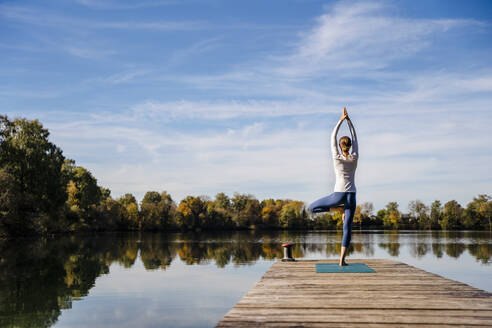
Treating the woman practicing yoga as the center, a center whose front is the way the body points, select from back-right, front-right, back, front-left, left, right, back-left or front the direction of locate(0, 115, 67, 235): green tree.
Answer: front-left

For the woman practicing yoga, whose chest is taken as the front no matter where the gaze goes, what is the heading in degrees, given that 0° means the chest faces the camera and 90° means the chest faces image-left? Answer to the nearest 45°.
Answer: approximately 180°
